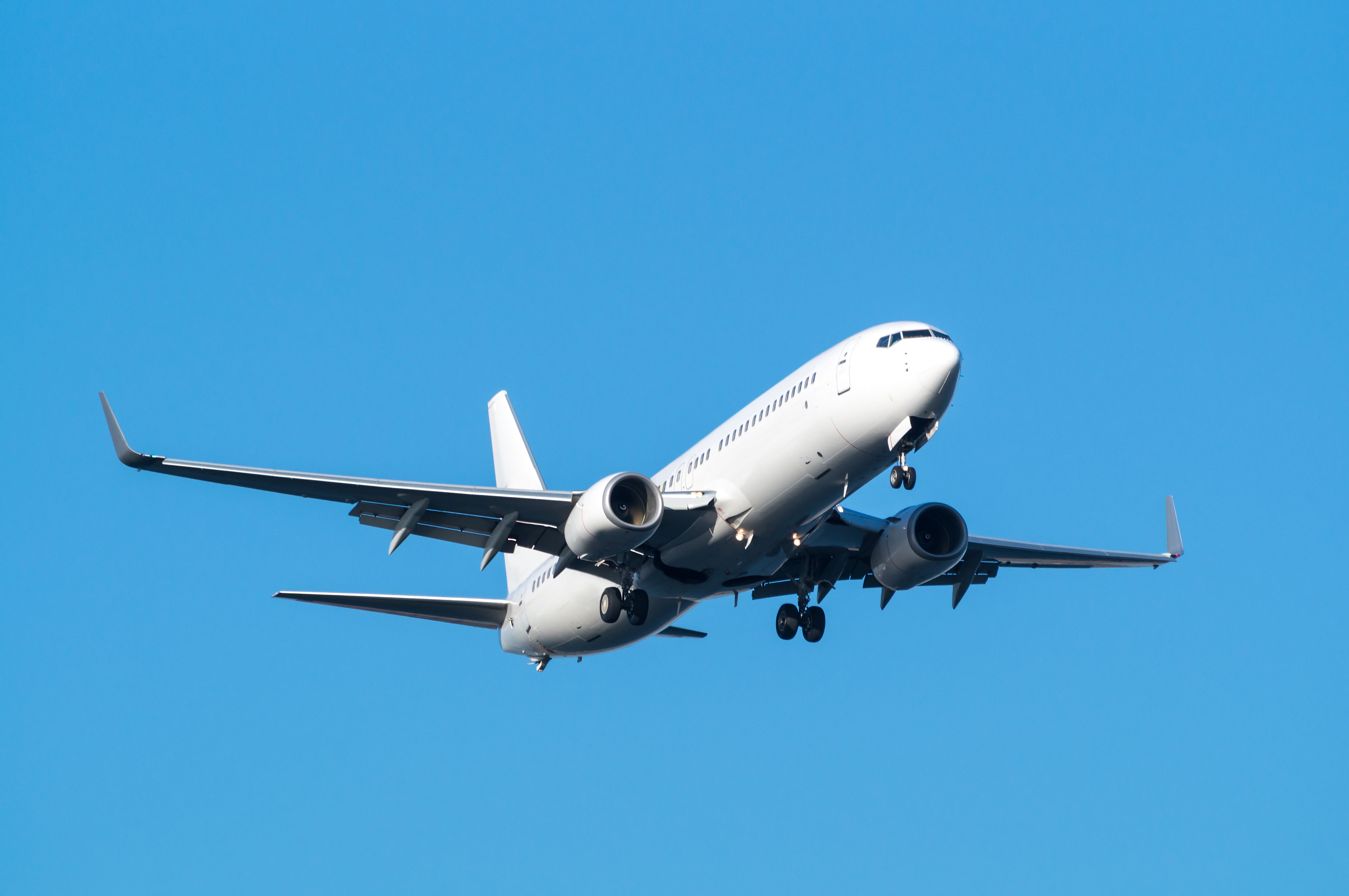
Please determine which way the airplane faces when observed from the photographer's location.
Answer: facing the viewer and to the right of the viewer
